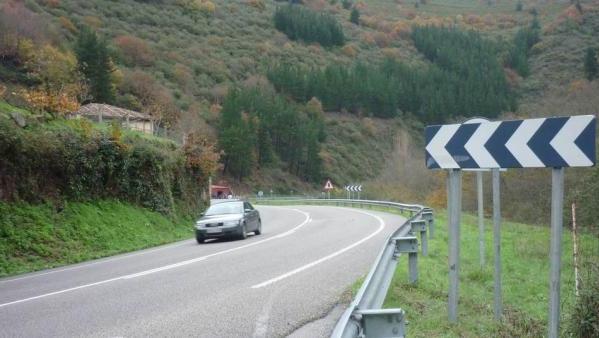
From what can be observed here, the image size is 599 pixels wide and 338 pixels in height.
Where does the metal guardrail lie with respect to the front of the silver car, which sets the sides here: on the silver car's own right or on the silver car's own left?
on the silver car's own left

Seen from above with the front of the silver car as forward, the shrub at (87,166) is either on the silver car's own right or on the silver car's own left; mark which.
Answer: on the silver car's own right

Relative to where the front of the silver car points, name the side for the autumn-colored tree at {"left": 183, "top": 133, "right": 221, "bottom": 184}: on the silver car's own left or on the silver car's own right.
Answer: on the silver car's own right

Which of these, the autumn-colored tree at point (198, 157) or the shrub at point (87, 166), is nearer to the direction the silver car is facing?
the shrub

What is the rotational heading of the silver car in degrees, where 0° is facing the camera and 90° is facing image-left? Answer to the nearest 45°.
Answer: approximately 45°

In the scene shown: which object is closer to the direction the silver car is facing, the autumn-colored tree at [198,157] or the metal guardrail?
the metal guardrail

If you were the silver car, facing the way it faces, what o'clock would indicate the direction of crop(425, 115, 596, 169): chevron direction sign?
The chevron direction sign is roughly at 10 o'clock from the silver car.
